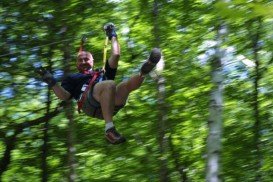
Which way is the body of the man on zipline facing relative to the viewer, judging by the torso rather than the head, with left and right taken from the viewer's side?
facing the viewer and to the right of the viewer

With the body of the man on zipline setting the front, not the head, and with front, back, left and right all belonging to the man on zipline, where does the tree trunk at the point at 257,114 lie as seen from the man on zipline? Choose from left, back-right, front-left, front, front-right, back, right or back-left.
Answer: left
